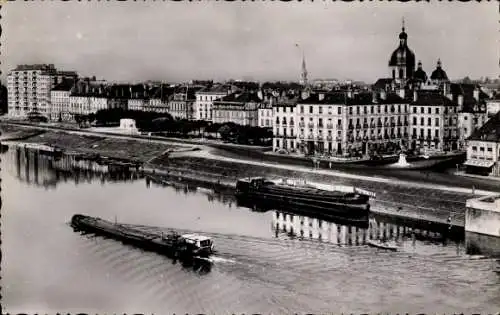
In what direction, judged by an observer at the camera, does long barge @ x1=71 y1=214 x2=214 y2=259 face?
facing away from the viewer and to the left of the viewer

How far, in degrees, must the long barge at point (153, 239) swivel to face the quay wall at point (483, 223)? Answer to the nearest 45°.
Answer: approximately 135° to its right

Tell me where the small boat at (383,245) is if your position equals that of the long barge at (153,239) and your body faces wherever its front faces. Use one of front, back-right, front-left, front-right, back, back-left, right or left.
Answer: back-right
